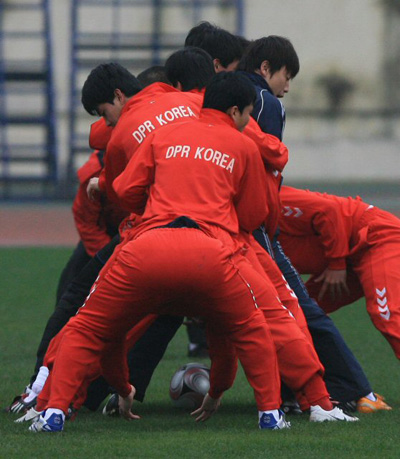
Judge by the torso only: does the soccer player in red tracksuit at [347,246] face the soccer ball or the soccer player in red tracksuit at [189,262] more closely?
the soccer ball

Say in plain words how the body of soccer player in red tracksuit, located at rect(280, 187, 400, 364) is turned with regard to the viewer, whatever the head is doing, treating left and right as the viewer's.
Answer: facing to the left of the viewer

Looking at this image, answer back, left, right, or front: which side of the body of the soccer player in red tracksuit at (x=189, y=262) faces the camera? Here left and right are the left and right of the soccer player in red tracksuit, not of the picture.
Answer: back

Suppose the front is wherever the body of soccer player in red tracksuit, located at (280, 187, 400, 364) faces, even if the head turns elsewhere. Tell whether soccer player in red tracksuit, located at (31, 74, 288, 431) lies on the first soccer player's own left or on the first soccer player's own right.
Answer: on the first soccer player's own left

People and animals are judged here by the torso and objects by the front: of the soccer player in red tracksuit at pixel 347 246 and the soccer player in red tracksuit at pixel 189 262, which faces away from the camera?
the soccer player in red tracksuit at pixel 189 262

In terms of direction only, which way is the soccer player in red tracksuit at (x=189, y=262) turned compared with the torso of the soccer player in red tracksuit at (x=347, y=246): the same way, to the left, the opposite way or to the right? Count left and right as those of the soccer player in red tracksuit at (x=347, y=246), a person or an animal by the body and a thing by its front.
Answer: to the right

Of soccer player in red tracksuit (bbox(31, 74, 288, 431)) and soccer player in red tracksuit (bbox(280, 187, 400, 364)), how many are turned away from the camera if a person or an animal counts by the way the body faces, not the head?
1

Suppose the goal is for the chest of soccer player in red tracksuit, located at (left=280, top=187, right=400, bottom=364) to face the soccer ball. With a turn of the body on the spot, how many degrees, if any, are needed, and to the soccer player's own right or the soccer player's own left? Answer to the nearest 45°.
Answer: approximately 45° to the soccer player's own left

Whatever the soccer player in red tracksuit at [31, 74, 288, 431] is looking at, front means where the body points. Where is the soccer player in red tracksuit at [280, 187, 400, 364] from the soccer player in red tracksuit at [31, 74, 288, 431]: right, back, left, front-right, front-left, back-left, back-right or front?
front-right
